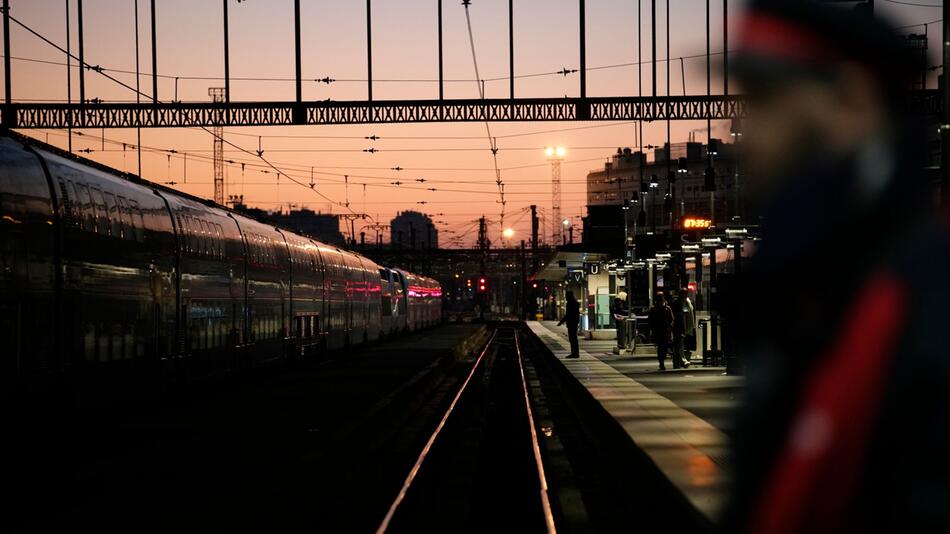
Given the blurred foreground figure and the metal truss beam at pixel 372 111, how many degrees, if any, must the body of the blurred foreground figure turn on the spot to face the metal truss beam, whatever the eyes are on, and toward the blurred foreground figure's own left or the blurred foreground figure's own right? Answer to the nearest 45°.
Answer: approximately 45° to the blurred foreground figure's own right

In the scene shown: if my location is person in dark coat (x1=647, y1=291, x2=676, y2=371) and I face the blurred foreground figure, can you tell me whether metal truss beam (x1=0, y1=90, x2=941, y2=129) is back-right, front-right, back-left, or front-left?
back-right

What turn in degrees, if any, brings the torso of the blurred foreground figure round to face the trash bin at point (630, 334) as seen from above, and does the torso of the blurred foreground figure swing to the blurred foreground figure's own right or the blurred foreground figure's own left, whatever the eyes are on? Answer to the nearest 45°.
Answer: approximately 90° to the blurred foreground figure's own right

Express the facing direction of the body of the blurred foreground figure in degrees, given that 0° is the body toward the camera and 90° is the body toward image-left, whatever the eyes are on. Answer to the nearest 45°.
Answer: approximately 90°

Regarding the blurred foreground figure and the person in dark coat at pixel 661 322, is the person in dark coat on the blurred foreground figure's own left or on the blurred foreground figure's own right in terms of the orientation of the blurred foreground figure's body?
on the blurred foreground figure's own right

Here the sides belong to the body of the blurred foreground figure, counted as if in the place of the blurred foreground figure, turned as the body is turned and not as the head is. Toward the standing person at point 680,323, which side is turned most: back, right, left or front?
right
